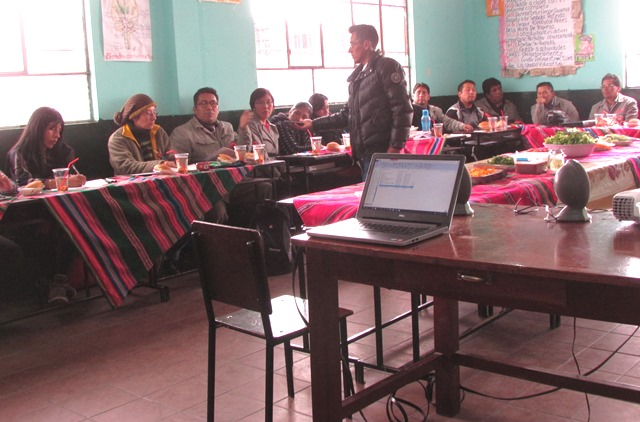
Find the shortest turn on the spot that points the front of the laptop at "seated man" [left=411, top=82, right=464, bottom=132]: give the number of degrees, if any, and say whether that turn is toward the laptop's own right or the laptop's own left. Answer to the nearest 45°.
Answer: approximately 135° to the laptop's own right

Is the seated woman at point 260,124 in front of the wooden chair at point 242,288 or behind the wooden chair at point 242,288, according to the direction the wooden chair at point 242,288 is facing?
in front

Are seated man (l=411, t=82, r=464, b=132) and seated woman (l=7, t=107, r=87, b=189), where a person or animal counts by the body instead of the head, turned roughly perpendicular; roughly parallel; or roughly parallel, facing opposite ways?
roughly perpendicular

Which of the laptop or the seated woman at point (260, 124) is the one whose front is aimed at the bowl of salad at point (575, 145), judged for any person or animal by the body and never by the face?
the seated woman

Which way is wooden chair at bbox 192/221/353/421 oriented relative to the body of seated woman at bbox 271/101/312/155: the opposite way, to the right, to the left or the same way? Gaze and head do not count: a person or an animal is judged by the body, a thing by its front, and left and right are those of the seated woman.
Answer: to the left

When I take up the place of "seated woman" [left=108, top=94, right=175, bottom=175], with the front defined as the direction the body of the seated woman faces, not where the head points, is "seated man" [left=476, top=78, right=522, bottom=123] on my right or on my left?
on my left

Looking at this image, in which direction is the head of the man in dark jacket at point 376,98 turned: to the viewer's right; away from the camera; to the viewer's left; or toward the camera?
to the viewer's left

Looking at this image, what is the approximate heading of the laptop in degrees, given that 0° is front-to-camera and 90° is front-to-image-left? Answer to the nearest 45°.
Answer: approximately 45°

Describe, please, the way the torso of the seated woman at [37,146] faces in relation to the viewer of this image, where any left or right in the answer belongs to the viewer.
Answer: facing the viewer and to the right of the viewer

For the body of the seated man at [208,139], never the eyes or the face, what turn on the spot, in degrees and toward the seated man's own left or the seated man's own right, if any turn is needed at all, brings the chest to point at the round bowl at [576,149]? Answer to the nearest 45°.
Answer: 0° — they already face it

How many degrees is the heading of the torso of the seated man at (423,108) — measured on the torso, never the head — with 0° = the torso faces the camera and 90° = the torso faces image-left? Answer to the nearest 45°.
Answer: approximately 0°
